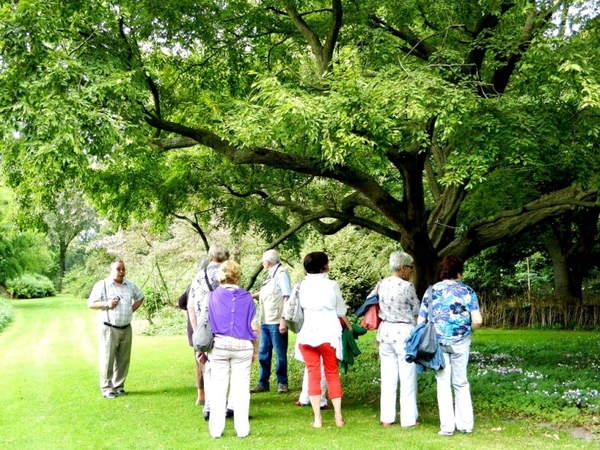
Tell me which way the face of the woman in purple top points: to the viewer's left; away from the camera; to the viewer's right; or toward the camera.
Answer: away from the camera

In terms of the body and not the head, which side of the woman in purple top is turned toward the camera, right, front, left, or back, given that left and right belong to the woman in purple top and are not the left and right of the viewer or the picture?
back

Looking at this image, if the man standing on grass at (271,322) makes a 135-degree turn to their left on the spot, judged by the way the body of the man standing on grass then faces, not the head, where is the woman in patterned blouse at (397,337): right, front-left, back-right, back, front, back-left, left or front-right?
front-right

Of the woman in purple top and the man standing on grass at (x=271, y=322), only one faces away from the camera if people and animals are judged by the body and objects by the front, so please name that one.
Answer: the woman in purple top

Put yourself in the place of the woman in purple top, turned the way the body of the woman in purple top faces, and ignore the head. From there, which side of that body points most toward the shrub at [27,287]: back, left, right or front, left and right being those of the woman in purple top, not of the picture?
front

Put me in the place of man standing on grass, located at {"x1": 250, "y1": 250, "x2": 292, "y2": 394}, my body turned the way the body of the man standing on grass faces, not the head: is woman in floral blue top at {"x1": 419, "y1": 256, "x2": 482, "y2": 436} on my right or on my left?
on my left

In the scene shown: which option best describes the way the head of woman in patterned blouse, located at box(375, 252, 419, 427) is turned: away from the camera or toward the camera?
away from the camera

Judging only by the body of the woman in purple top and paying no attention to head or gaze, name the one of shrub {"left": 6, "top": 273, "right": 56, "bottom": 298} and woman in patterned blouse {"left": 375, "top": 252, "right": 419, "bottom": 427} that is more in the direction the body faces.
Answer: the shrub

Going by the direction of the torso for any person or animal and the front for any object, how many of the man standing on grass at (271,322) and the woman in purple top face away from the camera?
1

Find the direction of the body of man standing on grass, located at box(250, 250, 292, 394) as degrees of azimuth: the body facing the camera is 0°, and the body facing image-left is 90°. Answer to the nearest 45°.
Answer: approximately 45°

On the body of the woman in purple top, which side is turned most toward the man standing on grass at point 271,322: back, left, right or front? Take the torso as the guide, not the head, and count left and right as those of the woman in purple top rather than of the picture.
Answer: front

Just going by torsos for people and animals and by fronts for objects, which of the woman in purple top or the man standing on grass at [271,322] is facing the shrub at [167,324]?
the woman in purple top

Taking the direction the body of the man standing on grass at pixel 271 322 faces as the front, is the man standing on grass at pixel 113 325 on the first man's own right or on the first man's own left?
on the first man's own right

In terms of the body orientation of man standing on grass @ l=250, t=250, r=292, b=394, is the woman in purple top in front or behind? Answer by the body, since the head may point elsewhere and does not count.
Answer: in front

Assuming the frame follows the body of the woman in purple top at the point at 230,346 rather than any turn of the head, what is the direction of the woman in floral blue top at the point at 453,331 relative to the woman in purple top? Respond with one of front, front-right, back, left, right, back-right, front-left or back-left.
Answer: right
